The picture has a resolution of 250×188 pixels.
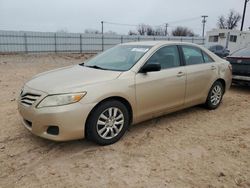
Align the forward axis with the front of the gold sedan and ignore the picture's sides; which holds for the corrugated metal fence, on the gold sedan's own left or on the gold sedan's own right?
on the gold sedan's own right

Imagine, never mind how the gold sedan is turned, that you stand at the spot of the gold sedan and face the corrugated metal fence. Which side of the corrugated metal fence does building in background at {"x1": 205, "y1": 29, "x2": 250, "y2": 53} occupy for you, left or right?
right

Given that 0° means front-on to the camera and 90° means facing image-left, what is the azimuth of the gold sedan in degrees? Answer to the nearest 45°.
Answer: approximately 45°

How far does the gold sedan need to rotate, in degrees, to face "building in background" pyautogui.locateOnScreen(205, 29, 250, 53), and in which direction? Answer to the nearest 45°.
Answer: approximately 180°

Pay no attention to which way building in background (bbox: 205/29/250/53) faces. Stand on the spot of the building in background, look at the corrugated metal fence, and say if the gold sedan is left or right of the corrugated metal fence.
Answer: left
